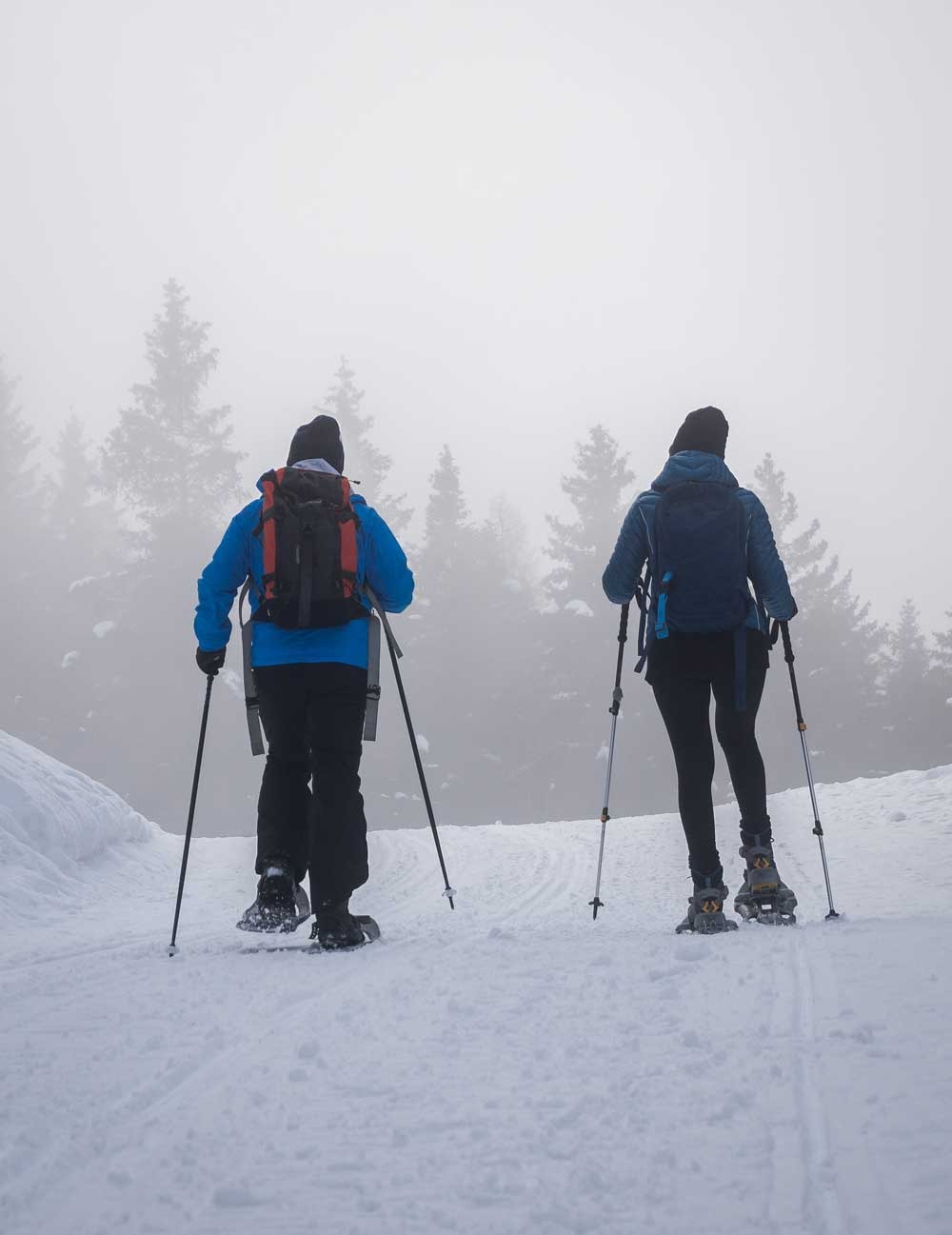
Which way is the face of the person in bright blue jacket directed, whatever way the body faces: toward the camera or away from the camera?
away from the camera

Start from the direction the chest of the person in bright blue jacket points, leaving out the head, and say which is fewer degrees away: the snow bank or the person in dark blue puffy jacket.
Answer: the snow bank

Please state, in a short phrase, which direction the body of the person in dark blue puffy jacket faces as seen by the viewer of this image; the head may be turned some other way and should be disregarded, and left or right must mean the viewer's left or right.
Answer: facing away from the viewer

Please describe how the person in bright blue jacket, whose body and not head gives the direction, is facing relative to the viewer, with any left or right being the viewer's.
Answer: facing away from the viewer

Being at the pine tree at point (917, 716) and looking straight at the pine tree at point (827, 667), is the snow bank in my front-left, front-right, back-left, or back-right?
front-left

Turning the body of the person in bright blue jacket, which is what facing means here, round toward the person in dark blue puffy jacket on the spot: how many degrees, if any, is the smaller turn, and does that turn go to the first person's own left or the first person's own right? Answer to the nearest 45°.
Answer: approximately 90° to the first person's own right

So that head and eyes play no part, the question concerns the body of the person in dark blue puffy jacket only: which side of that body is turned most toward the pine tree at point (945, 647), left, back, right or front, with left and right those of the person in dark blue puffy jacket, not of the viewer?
front

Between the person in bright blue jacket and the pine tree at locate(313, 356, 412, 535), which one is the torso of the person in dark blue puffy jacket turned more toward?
the pine tree

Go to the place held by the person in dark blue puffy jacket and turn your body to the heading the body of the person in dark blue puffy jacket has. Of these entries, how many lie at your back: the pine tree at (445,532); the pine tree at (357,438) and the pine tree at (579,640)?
0

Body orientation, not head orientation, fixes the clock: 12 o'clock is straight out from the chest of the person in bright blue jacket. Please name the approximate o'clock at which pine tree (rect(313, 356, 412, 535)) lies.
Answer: The pine tree is roughly at 12 o'clock from the person in bright blue jacket.

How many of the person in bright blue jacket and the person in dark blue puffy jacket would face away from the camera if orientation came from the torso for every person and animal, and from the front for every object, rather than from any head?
2

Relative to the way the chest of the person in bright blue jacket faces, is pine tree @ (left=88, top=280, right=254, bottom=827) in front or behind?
in front

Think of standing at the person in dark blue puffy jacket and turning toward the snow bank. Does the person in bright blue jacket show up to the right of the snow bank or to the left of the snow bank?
left

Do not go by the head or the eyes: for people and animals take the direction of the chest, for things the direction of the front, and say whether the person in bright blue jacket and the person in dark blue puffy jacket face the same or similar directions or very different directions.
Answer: same or similar directions

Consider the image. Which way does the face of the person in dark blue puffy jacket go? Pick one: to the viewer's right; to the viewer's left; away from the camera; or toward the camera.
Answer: away from the camera
